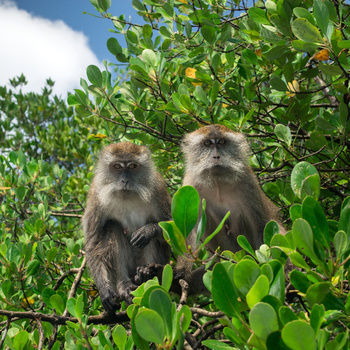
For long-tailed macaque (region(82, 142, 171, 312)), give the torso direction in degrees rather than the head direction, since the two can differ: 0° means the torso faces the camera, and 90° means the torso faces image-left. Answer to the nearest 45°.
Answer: approximately 0°

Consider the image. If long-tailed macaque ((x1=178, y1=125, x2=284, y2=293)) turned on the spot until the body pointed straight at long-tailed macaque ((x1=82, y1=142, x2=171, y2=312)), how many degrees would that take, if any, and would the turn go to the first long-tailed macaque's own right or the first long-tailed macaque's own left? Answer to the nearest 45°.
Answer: approximately 90° to the first long-tailed macaque's own right

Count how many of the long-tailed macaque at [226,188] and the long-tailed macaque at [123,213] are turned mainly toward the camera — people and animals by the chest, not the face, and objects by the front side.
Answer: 2

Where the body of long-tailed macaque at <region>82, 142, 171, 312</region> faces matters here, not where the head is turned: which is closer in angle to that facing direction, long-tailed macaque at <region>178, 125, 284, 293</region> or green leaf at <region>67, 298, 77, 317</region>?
the green leaf
